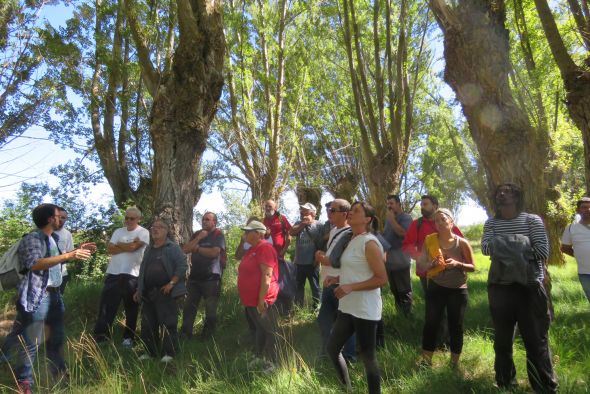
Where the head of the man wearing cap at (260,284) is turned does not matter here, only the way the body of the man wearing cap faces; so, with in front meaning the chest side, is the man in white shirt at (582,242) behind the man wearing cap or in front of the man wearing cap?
behind

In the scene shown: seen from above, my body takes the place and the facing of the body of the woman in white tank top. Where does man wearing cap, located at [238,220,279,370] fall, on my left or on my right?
on my right

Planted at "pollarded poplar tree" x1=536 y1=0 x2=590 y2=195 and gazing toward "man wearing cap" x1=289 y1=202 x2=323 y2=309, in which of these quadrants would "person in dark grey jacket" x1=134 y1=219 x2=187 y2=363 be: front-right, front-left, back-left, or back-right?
front-left

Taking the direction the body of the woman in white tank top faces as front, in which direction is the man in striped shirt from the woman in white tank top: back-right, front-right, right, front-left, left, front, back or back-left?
back-left

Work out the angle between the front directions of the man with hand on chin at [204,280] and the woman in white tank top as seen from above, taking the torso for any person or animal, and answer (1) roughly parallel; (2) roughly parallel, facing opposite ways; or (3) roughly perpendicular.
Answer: roughly parallel

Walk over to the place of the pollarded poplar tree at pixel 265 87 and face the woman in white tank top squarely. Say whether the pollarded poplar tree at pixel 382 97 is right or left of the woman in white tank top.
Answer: left

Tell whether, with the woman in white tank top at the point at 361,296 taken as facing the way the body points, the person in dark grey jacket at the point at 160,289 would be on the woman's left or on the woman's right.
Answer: on the woman's right

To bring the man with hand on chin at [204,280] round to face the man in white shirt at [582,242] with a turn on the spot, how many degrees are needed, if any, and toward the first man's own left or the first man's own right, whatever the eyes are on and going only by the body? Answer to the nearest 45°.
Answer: approximately 90° to the first man's own left

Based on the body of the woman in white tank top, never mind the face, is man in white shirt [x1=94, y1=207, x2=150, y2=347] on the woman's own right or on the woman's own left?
on the woman's own right

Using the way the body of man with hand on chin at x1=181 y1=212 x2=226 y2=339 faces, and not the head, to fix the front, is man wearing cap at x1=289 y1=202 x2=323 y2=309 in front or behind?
behind

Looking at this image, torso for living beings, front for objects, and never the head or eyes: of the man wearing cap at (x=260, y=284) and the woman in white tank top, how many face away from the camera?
0

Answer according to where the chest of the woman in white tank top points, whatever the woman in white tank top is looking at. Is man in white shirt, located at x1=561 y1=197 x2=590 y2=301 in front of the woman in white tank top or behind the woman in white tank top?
behind

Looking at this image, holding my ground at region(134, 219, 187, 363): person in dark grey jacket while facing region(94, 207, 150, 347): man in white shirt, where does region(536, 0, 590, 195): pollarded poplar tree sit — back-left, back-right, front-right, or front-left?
back-right

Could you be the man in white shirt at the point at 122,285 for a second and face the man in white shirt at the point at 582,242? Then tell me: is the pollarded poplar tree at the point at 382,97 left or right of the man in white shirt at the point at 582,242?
left

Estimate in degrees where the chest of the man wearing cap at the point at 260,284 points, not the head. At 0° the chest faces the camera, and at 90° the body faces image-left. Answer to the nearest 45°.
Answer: approximately 90°

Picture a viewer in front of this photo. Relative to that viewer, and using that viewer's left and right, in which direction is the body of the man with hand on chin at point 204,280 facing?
facing the viewer and to the left of the viewer

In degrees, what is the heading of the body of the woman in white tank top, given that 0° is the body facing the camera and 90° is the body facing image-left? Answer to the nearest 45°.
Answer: approximately 45°

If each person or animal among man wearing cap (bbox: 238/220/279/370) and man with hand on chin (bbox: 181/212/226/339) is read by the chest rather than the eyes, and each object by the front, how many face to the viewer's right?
0

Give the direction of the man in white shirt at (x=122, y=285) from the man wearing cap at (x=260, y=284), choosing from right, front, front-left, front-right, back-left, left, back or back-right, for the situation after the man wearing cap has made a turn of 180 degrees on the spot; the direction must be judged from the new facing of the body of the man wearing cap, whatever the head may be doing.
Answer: back-left
